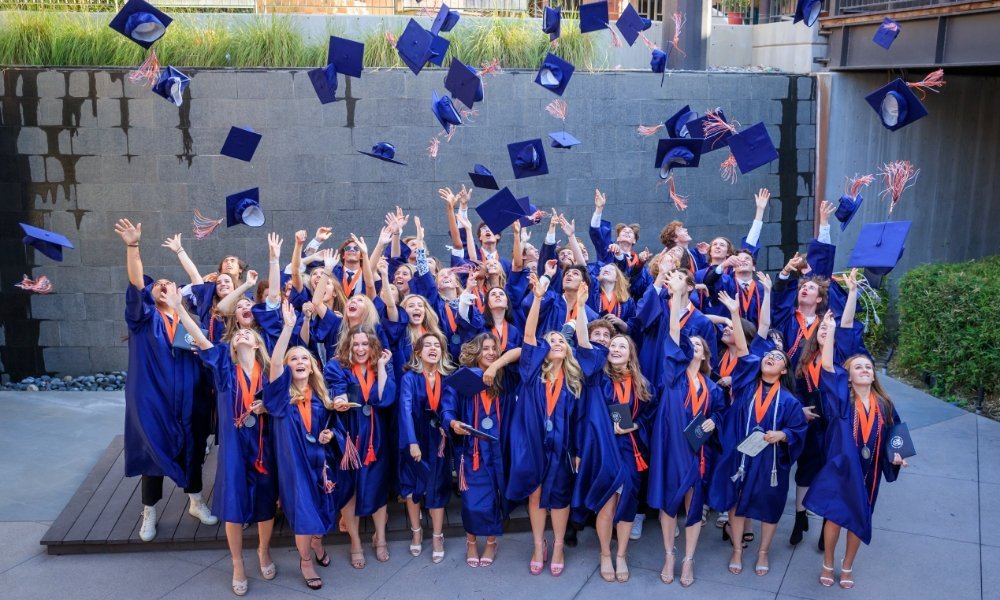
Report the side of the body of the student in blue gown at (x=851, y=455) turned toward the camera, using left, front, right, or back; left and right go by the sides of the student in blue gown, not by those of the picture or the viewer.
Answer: front

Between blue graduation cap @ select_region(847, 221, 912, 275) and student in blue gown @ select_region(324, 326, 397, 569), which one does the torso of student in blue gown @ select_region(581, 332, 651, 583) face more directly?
the student in blue gown

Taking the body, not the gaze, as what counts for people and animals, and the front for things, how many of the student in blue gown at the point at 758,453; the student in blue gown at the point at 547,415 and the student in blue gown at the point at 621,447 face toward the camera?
3

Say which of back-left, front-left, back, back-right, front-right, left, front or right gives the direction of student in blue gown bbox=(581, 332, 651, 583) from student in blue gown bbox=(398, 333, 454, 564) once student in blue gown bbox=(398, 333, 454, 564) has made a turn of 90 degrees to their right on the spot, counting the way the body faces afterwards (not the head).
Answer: back

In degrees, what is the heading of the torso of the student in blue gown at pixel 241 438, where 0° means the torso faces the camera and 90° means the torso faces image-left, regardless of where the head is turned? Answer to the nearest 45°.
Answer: approximately 315°

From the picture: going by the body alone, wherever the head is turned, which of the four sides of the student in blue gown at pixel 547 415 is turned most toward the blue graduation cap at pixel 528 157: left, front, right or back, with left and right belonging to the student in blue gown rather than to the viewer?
back

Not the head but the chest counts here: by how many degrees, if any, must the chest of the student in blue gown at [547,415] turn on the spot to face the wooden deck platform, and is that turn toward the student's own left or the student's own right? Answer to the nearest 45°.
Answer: approximately 90° to the student's own right

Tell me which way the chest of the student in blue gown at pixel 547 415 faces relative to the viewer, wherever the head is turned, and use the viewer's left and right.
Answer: facing the viewer

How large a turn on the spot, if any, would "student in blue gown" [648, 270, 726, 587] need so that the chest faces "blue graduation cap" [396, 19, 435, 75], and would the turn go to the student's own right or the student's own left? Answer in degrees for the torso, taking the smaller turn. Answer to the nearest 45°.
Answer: approximately 135° to the student's own right

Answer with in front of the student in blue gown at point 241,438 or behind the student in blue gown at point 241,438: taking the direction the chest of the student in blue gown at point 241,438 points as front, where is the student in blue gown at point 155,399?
behind

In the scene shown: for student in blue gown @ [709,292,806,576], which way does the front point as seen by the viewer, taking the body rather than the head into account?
toward the camera

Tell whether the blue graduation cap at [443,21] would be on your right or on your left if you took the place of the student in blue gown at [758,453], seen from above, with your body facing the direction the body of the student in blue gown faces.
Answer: on your right

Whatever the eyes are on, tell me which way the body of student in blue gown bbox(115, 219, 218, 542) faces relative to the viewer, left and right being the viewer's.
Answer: facing the viewer and to the right of the viewer

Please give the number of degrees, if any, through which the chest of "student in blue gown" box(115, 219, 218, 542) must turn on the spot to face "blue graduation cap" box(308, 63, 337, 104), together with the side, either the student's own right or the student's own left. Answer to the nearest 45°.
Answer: approximately 90° to the student's own left
